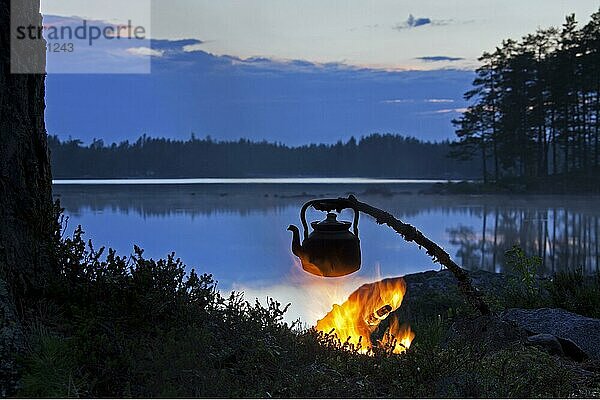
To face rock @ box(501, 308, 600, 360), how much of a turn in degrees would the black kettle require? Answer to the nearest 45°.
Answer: approximately 135° to its right

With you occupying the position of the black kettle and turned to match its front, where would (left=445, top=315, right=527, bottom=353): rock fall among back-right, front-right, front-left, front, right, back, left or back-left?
back-right

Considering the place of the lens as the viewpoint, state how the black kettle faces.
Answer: facing to the left of the viewer

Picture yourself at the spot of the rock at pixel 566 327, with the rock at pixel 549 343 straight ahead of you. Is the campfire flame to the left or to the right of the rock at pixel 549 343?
right
